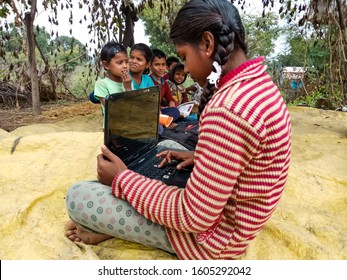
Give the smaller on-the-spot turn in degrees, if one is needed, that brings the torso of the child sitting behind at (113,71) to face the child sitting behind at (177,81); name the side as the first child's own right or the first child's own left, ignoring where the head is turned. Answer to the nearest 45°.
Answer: approximately 90° to the first child's own left

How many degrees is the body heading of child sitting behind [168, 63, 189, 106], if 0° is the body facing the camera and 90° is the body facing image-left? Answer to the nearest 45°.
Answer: approximately 315°

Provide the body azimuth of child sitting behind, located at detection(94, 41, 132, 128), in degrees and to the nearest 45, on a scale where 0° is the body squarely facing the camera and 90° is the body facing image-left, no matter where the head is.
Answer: approximately 315°

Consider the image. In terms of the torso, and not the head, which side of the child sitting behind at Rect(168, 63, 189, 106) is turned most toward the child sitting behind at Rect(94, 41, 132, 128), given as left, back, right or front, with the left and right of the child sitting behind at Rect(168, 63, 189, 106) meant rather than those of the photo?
right
